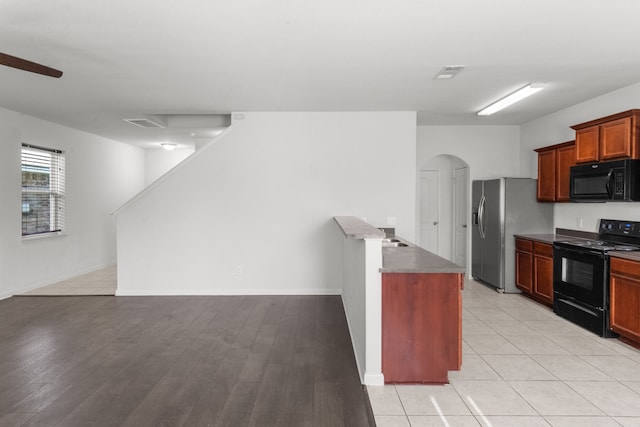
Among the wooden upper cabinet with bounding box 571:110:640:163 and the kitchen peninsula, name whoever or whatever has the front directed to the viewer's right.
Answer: the kitchen peninsula

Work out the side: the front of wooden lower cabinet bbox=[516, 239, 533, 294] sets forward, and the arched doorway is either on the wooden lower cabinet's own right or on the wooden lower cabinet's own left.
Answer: on the wooden lower cabinet's own right

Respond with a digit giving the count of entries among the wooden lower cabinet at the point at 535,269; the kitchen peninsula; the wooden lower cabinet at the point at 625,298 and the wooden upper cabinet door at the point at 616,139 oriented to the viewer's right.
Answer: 1

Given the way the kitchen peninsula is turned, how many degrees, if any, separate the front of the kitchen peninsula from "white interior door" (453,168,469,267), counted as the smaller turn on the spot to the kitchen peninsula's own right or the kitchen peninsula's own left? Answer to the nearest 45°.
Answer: approximately 90° to the kitchen peninsula's own left

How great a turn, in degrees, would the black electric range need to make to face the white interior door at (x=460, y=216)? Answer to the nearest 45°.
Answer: approximately 90° to its right

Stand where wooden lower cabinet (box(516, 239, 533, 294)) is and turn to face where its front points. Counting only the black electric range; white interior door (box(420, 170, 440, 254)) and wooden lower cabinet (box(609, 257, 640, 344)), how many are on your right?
1

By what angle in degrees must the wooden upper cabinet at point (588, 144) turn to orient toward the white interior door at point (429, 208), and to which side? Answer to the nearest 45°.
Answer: approximately 90° to its right

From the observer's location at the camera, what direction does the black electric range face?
facing the viewer and to the left of the viewer

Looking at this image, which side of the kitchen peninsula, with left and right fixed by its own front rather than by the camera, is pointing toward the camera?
right

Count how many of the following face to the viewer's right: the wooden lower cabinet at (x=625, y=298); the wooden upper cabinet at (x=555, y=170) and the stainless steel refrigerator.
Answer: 0

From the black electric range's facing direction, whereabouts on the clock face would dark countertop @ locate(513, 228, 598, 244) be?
The dark countertop is roughly at 4 o'clock from the black electric range.

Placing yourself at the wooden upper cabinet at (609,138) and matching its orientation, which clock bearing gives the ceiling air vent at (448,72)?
The ceiling air vent is roughly at 12 o'clock from the wooden upper cabinet.

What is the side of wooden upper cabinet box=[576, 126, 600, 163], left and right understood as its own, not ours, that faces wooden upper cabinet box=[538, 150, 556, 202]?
right

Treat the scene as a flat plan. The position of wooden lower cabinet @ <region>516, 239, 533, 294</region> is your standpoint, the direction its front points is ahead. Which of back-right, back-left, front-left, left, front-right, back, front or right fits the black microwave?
left

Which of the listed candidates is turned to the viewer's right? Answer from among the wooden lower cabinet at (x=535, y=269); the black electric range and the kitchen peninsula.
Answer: the kitchen peninsula
